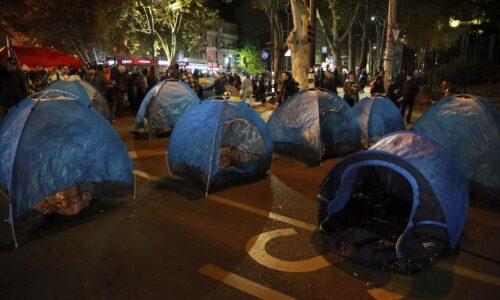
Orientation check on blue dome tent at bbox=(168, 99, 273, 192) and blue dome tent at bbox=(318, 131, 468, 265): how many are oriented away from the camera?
0

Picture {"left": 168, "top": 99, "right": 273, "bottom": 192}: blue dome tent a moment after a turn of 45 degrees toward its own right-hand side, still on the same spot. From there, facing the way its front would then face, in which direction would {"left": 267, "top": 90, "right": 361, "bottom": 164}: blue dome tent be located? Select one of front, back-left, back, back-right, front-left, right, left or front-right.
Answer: back-left

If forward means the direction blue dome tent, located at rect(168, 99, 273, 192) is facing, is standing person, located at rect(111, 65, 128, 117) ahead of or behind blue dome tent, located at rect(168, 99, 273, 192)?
behind

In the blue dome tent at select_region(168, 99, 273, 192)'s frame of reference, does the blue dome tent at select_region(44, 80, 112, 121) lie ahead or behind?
behind

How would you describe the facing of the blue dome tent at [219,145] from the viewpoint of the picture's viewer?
facing the viewer and to the right of the viewer

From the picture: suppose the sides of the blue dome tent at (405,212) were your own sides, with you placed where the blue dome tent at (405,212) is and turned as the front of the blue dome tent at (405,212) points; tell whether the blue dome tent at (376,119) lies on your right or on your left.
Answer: on your right

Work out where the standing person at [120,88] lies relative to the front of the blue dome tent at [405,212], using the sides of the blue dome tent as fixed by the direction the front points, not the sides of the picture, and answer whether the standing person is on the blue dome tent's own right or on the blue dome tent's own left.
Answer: on the blue dome tent's own right

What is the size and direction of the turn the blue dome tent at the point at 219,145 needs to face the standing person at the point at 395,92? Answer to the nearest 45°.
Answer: approximately 90° to its left

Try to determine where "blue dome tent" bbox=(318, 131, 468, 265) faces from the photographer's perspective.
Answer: facing the viewer and to the left of the viewer

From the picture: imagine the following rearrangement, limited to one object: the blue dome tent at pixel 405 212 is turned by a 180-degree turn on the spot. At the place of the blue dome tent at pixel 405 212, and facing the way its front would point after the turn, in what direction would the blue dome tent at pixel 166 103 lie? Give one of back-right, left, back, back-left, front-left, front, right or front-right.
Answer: left

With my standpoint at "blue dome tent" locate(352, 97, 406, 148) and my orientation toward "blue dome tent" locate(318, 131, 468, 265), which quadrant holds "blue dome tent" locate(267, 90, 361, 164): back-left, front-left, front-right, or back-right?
front-right

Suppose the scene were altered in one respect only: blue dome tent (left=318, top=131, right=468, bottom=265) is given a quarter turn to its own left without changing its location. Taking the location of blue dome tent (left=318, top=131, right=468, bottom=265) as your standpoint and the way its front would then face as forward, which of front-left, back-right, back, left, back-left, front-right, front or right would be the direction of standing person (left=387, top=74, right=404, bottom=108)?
back-left

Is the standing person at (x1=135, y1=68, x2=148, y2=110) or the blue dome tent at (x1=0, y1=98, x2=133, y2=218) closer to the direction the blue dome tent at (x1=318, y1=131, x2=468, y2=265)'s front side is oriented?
the blue dome tent

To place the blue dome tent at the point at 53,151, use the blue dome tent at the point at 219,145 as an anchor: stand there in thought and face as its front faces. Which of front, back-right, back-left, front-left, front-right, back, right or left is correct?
right
